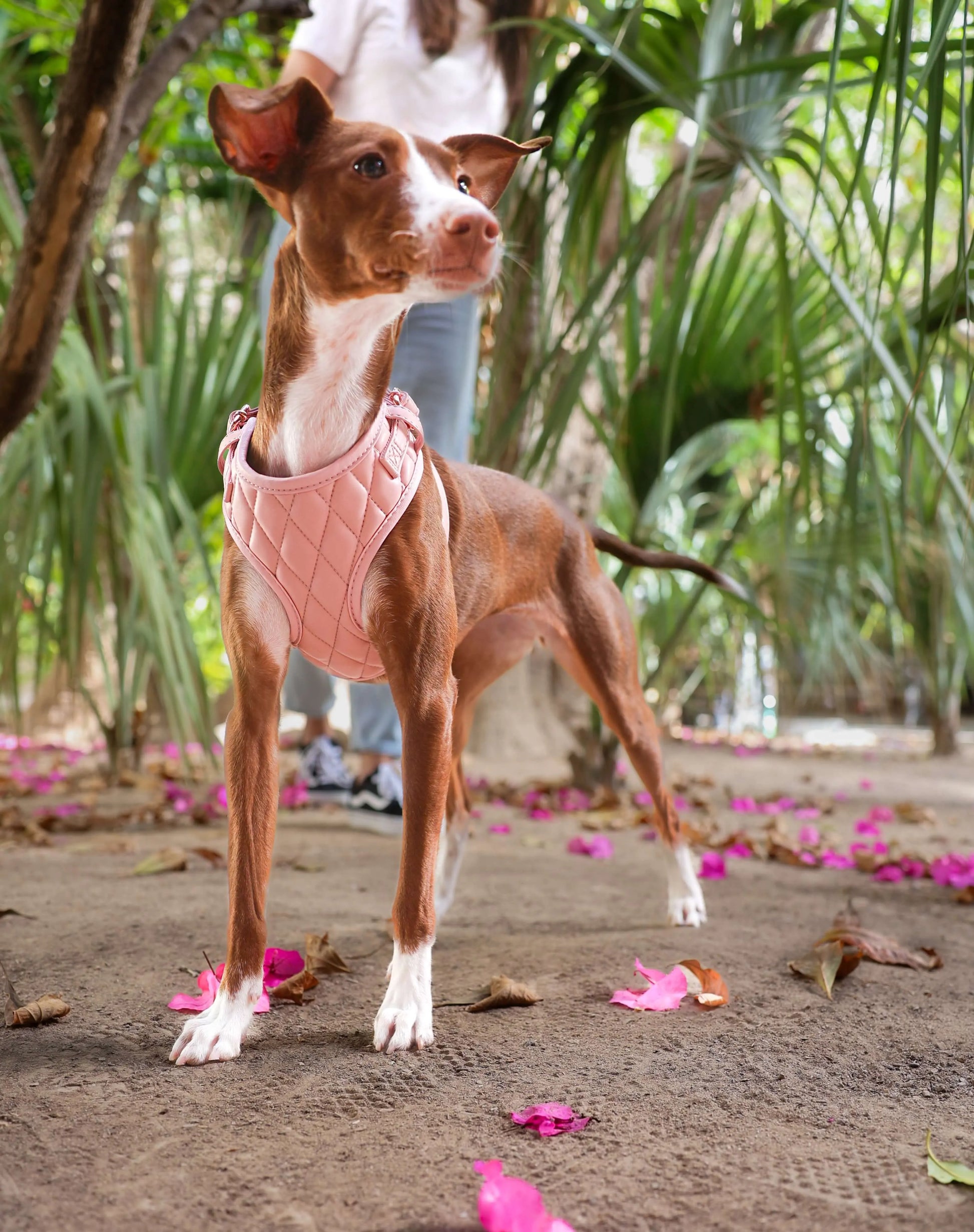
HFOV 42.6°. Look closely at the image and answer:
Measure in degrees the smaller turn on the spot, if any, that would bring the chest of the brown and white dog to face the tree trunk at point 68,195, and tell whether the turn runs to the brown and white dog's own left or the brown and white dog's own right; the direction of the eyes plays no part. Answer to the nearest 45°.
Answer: approximately 90° to the brown and white dog's own right

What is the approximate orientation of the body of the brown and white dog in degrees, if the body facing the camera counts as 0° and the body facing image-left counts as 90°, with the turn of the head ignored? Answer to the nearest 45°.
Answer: approximately 45°

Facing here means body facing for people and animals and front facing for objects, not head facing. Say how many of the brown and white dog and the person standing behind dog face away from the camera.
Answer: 0

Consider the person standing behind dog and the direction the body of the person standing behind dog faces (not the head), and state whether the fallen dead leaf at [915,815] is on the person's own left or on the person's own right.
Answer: on the person's own left

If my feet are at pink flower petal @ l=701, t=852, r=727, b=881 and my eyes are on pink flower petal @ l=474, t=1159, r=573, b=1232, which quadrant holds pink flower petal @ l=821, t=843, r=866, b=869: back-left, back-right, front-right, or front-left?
back-left

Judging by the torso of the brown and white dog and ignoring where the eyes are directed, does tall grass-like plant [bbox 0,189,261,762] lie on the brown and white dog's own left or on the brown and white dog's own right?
on the brown and white dog's own right

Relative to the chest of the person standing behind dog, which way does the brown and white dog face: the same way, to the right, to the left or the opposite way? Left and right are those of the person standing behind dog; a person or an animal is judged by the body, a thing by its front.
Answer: to the right
